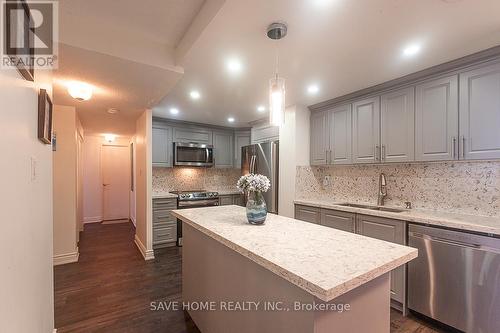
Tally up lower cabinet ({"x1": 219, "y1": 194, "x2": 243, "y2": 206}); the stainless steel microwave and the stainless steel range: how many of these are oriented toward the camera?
3

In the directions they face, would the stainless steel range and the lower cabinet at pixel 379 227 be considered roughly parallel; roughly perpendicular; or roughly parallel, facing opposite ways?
roughly perpendicular

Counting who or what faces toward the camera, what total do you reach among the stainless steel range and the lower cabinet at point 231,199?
2

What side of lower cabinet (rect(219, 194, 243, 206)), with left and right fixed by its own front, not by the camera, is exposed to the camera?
front

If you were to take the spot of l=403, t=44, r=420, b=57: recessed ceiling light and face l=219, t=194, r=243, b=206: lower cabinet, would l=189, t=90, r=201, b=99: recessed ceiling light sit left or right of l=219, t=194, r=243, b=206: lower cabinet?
left

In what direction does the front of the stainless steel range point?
toward the camera

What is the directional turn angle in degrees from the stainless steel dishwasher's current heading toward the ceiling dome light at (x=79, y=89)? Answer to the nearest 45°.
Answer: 0° — it already faces it

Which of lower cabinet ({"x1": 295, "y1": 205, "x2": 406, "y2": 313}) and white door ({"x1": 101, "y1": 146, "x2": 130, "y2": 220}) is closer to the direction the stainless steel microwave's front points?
the lower cabinet

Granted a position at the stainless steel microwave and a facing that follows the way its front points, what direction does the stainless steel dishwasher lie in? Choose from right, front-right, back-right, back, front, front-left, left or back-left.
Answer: front-left

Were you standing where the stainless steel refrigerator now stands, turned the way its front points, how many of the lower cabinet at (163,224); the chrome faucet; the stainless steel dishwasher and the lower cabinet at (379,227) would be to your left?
3

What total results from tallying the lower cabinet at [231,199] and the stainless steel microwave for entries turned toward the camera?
2

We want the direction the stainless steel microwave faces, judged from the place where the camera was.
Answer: facing the viewer

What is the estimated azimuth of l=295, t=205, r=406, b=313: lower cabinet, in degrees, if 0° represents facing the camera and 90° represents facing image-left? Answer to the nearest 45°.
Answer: approximately 45°

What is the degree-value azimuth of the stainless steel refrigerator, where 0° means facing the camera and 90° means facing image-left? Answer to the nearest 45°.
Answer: approximately 45°

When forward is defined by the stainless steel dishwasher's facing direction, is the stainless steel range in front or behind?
in front

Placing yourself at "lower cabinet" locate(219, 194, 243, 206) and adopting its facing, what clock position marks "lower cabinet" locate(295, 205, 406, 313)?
"lower cabinet" locate(295, 205, 406, 313) is roughly at 11 o'clock from "lower cabinet" locate(219, 194, 243, 206).

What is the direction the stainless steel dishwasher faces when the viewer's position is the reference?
facing the viewer and to the left of the viewer

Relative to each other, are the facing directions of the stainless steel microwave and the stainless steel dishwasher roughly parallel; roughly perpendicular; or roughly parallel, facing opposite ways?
roughly perpendicular

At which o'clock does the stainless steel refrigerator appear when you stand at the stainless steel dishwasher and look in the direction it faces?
The stainless steel refrigerator is roughly at 2 o'clock from the stainless steel dishwasher.
